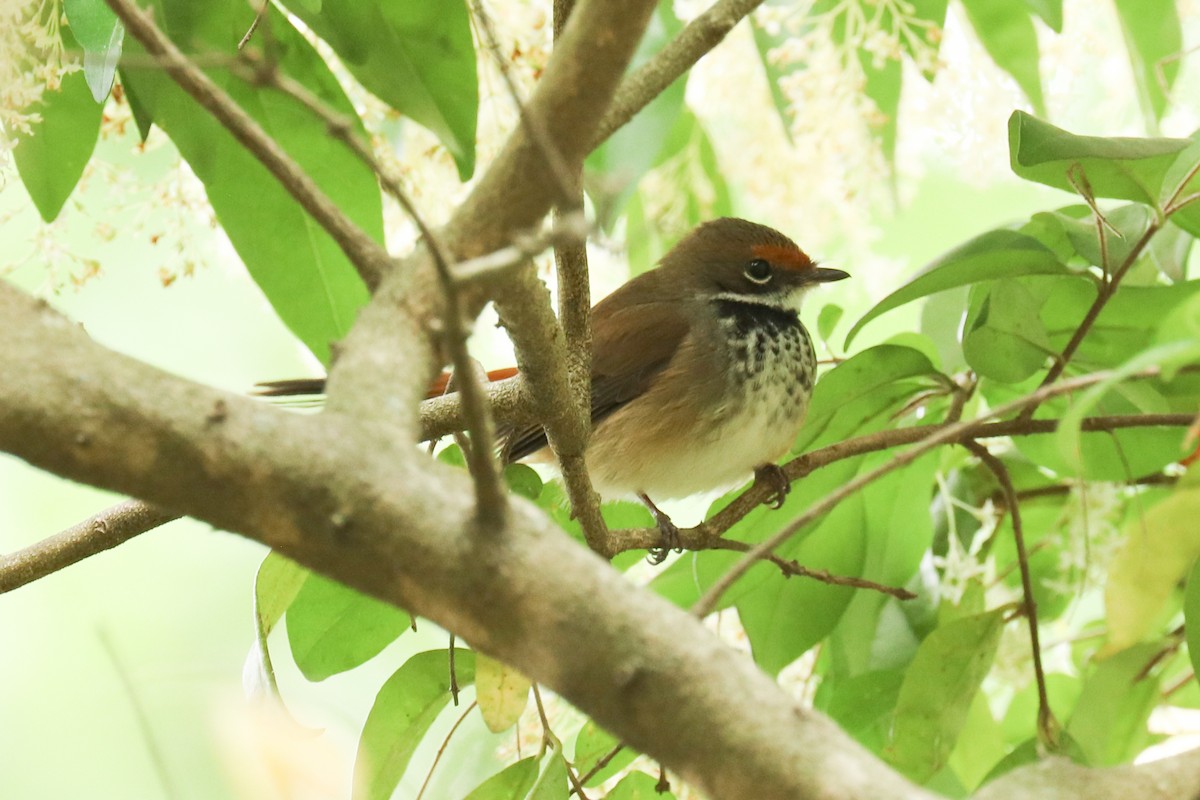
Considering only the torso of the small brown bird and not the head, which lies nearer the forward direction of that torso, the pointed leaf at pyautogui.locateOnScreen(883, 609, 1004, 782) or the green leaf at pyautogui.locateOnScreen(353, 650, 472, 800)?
the pointed leaf

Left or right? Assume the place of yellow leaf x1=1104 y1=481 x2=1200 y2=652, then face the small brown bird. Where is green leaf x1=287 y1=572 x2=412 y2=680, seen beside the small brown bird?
left

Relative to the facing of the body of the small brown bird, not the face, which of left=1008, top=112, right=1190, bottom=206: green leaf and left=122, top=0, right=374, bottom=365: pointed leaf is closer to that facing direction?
the green leaf

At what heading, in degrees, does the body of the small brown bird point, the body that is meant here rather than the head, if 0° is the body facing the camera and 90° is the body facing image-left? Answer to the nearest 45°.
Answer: approximately 270°
